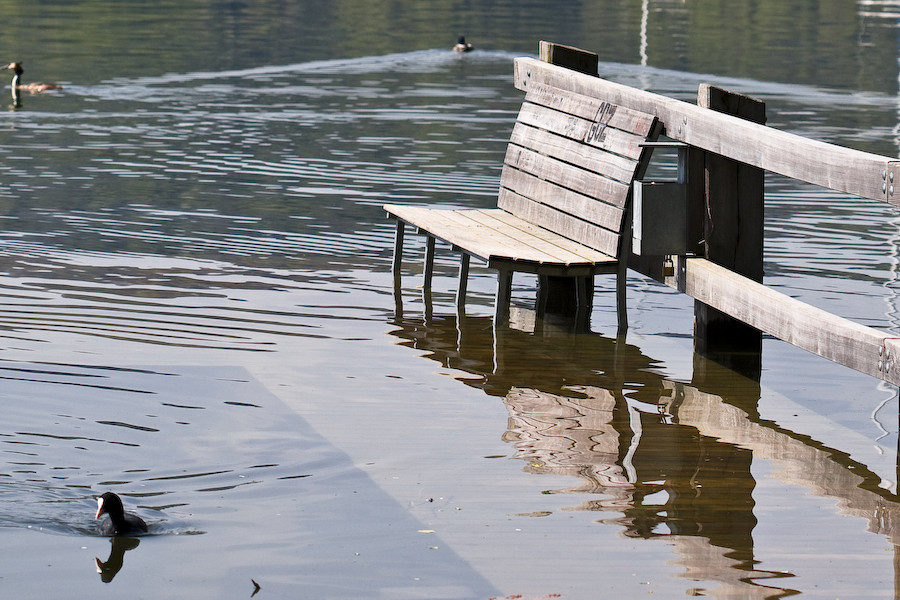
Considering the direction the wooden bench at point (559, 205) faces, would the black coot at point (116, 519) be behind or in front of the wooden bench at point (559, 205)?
in front

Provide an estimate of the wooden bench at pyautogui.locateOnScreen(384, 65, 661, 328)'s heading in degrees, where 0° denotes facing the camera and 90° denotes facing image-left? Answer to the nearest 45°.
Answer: approximately 45°
